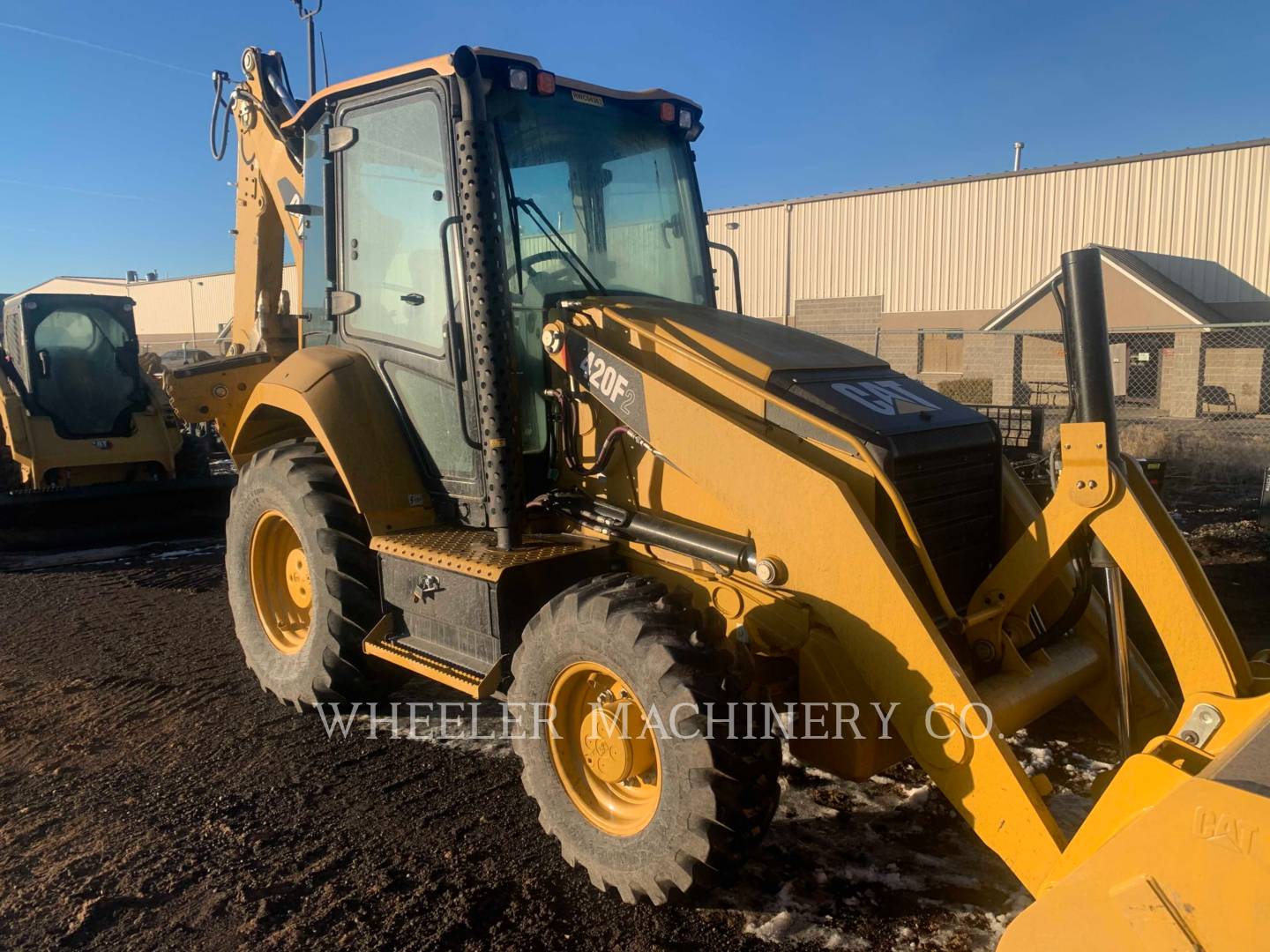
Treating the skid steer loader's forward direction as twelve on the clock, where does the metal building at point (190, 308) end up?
The metal building is roughly at 6 o'clock from the skid steer loader.

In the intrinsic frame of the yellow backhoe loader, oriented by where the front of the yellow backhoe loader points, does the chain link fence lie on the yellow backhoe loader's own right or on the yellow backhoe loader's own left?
on the yellow backhoe loader's own left

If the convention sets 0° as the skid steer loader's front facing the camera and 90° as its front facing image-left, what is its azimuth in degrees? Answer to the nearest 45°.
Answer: approximately 0°

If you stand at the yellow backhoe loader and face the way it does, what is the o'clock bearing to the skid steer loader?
The skid steer loader is roughly at 6 o'clock from the yellow backhoe loader.

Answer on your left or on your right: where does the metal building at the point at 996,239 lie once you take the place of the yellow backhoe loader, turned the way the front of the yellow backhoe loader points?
on your left

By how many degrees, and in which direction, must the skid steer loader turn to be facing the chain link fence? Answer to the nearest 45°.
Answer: approximately 90° to its left

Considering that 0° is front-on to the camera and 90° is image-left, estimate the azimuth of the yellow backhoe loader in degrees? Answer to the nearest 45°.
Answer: approximately 315°
